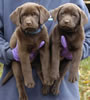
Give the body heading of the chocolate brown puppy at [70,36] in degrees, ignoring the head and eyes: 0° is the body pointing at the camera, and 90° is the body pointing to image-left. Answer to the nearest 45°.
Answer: approximately 0°

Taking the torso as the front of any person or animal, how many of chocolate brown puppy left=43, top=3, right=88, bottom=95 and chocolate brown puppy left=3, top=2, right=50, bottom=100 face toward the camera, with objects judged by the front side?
2

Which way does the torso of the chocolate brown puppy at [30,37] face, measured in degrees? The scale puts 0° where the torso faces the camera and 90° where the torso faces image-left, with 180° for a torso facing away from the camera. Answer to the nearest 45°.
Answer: approximately 0°

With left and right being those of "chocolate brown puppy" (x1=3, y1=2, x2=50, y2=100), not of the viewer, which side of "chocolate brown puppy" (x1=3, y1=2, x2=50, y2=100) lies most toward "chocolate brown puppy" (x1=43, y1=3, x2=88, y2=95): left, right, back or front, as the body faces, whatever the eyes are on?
left

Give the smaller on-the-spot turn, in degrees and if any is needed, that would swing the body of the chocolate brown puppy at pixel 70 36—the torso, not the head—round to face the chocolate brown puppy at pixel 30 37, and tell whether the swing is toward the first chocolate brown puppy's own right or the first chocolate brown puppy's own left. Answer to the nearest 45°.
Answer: approximately 90° to the first chocolate brown puppy's own right
